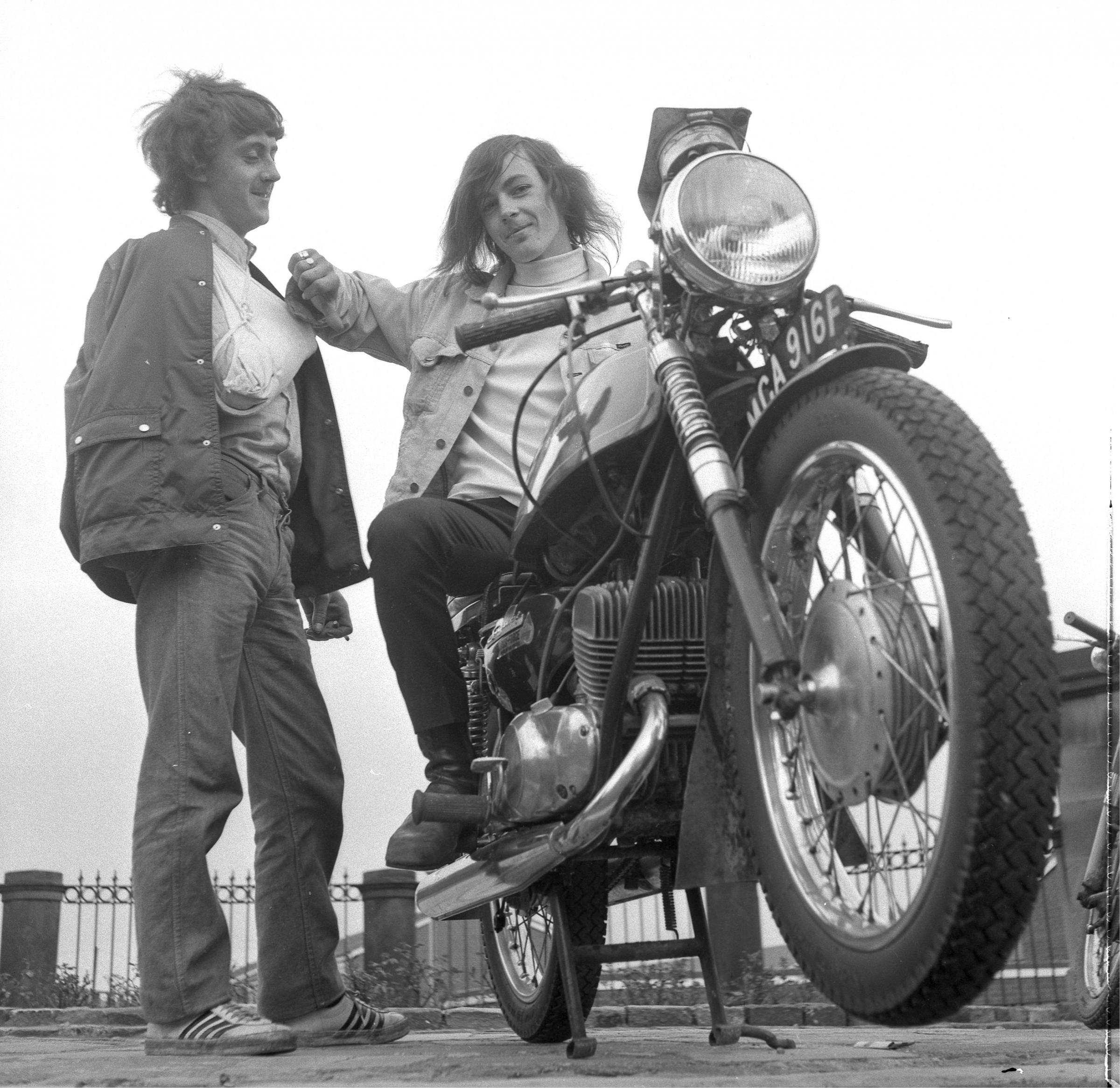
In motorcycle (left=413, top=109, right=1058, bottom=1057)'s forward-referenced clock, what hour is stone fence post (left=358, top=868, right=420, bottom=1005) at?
The stone fence post is roughly at 7 o'clock from the motorcycle.

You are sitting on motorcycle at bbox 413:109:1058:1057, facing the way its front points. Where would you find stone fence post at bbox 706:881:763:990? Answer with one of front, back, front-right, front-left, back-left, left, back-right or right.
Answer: back-left

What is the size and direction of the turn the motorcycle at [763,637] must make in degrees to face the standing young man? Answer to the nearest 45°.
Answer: approximately 180°

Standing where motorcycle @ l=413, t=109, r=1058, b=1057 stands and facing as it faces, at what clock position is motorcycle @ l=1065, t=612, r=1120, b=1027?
motorcycle @ l=1065, t=612, r=1120, b=1027 is roughly at 8 o'clock from motorcycle @ l=413, t=109, r=1058, b=1057.

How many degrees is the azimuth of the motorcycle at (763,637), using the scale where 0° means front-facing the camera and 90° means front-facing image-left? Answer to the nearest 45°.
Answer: approximately 315°

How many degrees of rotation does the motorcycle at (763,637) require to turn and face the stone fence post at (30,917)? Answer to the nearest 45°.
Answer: approximately 180°

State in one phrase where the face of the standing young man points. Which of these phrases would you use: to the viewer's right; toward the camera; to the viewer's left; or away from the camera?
to the viewer's right
